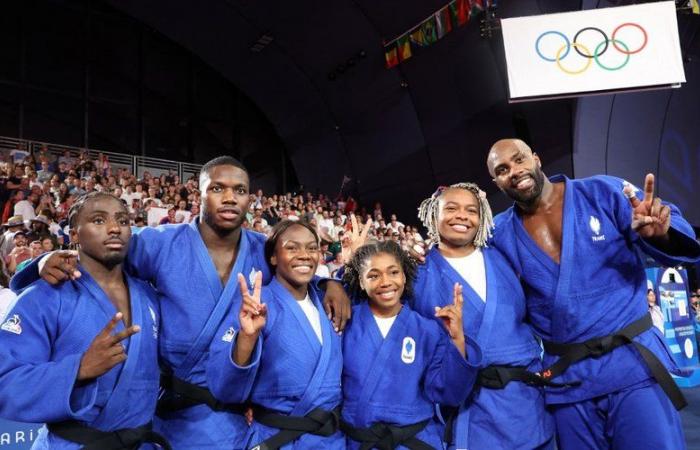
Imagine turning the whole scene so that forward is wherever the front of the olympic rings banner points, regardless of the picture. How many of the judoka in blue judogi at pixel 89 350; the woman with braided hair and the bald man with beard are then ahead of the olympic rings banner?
3

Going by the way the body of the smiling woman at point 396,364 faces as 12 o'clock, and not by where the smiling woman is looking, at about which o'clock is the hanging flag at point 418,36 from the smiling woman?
The hanging flag is roughly at 6 o'clock from the smiling woman.

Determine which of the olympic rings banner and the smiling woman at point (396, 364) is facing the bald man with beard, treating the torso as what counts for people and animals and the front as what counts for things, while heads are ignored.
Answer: the olympic rings banner

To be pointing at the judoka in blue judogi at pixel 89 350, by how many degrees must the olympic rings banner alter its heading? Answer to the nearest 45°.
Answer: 0° — it already faces them

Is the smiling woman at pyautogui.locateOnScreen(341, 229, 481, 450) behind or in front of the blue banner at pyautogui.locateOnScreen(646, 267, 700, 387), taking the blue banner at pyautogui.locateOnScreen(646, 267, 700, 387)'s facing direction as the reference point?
in front

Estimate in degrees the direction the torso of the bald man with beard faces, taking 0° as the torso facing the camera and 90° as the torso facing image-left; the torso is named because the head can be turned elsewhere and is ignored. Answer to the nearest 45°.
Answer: approximately 0°

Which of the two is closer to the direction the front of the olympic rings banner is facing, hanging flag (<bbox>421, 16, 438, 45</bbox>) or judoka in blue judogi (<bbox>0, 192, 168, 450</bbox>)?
the judoka in blue judogi

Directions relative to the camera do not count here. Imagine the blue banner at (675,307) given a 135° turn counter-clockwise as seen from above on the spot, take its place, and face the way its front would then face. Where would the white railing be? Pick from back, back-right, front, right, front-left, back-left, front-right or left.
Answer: back-left

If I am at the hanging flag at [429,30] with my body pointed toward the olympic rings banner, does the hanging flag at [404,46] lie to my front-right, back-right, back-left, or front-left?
back-left

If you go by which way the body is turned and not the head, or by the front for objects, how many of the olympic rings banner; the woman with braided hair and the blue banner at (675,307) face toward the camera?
3
